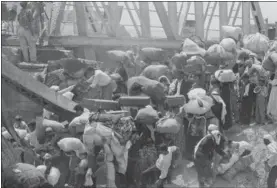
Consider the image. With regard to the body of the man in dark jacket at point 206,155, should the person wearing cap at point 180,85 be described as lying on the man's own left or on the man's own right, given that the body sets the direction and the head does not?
on the man's own left

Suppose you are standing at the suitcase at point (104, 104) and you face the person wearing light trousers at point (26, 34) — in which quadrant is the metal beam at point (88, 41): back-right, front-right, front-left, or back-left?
front-right

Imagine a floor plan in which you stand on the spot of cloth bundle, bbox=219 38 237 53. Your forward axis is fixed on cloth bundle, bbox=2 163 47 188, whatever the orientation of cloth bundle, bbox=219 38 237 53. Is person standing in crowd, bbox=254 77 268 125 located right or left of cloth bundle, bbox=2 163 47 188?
left

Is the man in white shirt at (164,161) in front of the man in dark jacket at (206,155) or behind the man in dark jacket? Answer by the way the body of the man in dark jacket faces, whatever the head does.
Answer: behind
